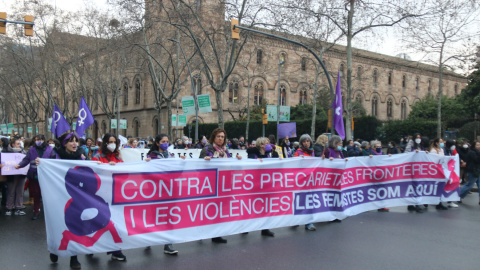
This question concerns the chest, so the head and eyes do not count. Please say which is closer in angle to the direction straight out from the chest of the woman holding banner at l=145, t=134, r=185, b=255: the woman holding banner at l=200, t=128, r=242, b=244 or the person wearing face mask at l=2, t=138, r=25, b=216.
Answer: the woman holding banner

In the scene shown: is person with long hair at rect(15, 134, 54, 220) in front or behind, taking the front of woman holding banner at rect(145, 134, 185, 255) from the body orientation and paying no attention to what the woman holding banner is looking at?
behind

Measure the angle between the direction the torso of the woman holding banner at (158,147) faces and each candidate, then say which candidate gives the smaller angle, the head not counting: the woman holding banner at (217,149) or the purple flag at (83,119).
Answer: the woman holding banner

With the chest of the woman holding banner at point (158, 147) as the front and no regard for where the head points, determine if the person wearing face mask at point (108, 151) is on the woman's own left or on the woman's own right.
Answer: on the woman's own right

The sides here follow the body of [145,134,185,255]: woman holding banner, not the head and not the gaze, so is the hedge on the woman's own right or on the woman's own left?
on the woman's own left

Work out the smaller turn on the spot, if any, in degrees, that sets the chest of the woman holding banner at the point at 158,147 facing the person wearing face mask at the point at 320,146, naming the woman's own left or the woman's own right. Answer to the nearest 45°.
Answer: approximately 90° to the woman's own left

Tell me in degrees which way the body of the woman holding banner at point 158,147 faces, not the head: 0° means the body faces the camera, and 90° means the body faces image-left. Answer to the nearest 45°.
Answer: approximately 315°

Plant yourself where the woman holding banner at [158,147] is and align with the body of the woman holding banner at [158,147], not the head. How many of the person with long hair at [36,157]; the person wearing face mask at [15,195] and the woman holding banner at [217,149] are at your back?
2

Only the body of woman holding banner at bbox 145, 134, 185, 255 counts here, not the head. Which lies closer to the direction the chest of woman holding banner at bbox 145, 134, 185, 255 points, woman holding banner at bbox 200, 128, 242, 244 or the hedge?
the woman holding banner
